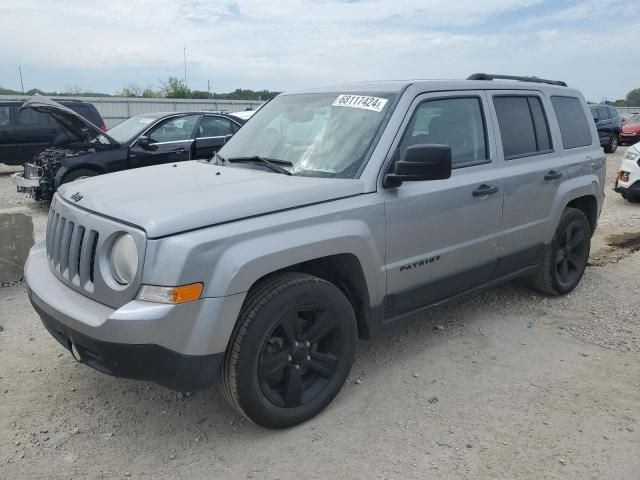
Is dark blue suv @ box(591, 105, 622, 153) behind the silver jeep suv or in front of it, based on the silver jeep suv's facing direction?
behind

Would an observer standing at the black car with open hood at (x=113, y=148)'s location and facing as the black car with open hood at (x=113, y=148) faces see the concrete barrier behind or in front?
in front

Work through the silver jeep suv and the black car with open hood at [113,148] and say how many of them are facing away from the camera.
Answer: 0

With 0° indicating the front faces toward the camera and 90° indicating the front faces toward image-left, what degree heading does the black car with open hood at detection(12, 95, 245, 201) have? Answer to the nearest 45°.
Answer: approximately 45°

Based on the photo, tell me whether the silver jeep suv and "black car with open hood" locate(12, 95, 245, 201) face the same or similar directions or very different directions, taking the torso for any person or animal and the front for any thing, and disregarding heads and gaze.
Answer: same or similar directions

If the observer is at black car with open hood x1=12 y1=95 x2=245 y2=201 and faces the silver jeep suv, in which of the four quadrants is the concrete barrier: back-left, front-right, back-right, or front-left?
front-right

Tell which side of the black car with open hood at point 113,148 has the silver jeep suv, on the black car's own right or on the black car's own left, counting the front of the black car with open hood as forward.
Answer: on the black car's own left

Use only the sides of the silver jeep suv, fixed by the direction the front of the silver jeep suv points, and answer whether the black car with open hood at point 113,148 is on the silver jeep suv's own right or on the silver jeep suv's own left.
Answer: on the silver jeep suv's own right

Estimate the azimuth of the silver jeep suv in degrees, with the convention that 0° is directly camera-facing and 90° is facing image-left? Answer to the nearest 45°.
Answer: approximately 45°
